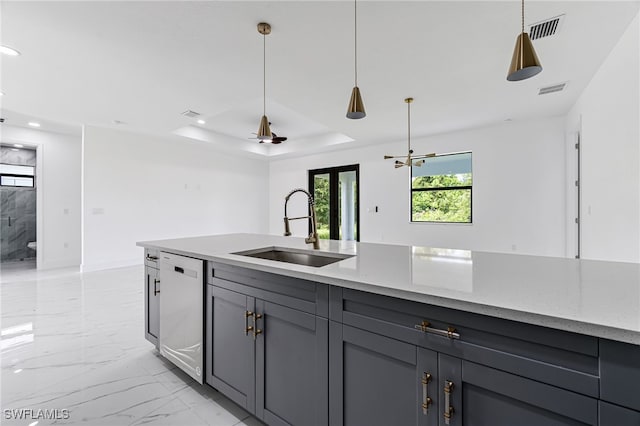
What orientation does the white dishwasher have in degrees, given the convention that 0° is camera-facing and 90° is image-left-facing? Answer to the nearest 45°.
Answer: approximately 45°

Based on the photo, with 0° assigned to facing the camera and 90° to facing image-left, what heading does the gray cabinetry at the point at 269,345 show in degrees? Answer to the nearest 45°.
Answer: approximately 45°

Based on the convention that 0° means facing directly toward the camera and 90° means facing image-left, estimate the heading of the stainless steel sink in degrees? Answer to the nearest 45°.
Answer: approximately 45°

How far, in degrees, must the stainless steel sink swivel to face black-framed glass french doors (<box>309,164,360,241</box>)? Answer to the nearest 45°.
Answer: approximately 135° to its right

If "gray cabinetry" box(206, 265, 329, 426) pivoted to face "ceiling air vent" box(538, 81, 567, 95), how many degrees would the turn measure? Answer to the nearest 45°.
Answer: approximately 135° to its left

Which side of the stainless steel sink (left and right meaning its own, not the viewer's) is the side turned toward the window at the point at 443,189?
back

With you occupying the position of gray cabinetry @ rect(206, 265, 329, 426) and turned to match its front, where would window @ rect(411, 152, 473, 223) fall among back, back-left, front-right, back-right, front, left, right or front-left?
back
